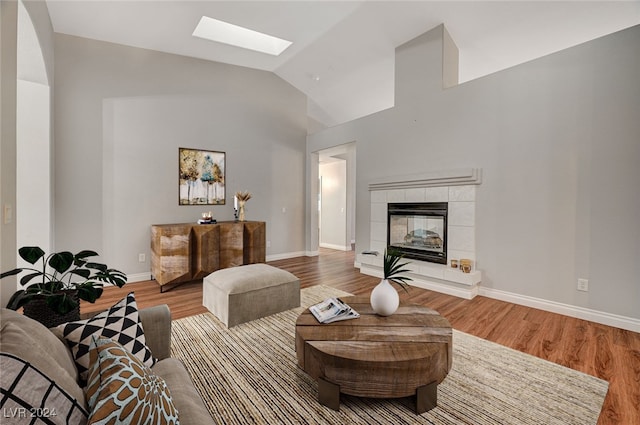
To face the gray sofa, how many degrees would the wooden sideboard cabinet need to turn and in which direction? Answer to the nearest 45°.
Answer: approximately 45° to its right

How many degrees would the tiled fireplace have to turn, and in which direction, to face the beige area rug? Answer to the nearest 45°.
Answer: approximately 45° to its left

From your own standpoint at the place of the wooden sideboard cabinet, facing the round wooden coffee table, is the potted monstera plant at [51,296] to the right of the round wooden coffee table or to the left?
right

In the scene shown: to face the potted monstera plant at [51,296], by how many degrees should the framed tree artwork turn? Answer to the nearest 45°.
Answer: approximately 45° to its right

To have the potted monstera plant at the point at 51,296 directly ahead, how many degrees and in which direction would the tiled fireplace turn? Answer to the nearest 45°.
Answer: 0° — it already faces it

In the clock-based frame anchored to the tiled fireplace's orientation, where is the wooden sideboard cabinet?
The wooden sideboard cabinet is roughly at 1 o'clock from the tiled fireplace.

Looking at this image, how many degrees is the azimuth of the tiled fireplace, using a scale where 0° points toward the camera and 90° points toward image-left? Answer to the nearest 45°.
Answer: approximately 45°

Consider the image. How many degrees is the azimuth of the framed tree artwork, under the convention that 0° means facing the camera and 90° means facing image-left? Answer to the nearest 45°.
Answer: approximately 315°
